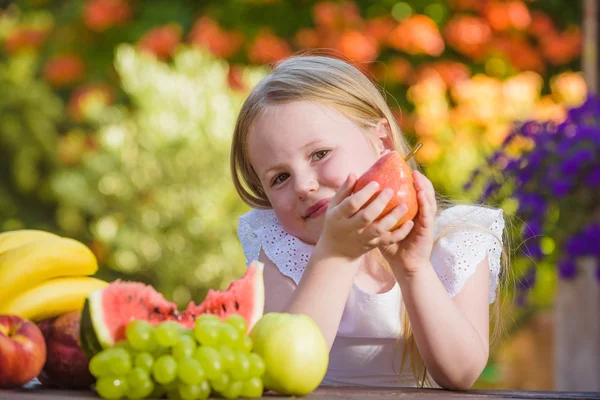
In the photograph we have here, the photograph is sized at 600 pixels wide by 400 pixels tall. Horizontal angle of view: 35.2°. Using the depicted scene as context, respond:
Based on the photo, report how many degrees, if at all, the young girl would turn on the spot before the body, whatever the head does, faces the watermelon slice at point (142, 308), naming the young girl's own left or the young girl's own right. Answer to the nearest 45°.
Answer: approximately 45° to the young girl's own right

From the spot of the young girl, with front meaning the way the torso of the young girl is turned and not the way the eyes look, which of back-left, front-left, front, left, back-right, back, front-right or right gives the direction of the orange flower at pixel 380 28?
back

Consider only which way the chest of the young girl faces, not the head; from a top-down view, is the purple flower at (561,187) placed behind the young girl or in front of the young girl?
behind

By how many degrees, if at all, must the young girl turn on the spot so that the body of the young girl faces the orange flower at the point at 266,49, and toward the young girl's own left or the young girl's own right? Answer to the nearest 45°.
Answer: approximately 180°

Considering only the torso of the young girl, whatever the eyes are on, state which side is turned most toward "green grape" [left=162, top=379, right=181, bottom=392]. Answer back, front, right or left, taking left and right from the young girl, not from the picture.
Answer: front

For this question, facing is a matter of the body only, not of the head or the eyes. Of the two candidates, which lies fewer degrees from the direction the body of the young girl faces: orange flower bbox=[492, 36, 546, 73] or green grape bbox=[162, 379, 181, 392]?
the green grape

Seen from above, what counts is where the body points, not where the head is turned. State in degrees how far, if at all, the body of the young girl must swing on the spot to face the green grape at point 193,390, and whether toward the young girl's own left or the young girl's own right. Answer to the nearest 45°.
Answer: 0° — they already face it

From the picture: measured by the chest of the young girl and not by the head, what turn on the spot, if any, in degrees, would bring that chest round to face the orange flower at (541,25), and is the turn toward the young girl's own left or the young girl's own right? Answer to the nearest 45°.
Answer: approximately 180°

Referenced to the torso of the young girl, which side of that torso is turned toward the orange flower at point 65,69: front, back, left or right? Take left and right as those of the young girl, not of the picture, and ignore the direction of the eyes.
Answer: back

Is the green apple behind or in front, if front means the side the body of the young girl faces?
in front

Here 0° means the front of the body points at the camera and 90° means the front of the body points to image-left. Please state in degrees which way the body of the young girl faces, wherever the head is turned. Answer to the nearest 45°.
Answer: approximately 0°

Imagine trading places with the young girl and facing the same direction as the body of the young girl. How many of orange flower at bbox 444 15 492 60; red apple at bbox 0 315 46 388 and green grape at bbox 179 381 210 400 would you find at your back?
1

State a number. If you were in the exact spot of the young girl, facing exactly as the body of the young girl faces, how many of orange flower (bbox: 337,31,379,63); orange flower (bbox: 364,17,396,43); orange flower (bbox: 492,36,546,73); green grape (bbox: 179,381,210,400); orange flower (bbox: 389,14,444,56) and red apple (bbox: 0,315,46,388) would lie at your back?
4

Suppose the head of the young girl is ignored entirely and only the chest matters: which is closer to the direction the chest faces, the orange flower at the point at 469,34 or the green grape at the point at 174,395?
the green grape

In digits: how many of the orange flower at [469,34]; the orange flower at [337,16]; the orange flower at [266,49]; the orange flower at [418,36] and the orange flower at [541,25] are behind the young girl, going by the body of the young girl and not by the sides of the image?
5

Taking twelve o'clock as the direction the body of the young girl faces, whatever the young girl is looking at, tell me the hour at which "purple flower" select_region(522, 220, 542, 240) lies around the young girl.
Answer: The purple flower is roughly at 7 o'clock from the young girl.
